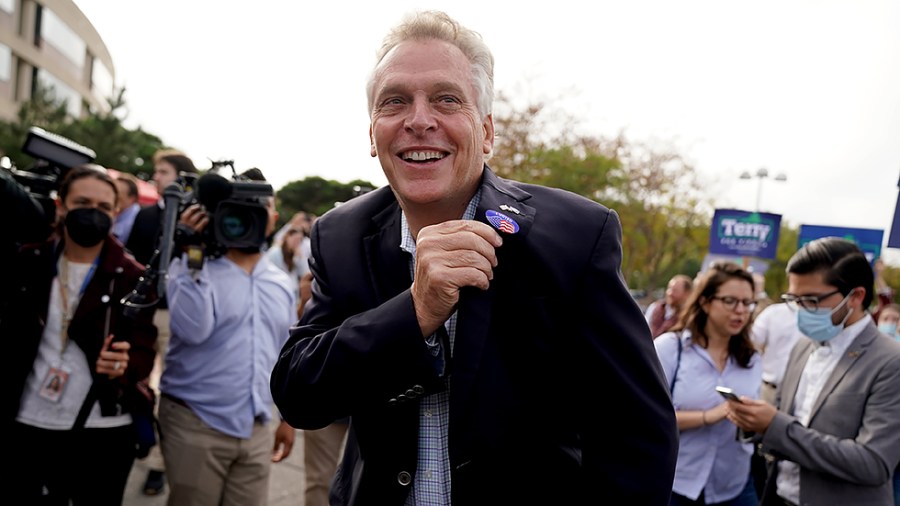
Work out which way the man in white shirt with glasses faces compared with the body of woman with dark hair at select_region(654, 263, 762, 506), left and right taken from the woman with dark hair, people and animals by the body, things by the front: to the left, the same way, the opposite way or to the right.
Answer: to the right

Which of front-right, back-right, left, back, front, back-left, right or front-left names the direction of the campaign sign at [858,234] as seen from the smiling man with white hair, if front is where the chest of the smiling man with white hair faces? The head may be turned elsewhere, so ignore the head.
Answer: back

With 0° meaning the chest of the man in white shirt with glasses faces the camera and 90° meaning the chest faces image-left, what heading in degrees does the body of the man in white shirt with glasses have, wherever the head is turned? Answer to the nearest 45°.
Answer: approximately 45°

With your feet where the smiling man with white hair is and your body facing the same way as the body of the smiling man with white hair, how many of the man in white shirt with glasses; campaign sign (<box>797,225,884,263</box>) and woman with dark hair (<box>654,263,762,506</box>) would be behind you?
3

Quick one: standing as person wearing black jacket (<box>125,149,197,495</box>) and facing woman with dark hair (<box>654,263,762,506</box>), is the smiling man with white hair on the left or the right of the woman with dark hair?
right

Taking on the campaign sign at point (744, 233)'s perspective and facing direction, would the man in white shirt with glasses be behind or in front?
in front

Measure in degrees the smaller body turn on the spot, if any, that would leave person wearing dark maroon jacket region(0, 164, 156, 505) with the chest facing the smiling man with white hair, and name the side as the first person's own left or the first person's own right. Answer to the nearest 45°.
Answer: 0° — they already face them

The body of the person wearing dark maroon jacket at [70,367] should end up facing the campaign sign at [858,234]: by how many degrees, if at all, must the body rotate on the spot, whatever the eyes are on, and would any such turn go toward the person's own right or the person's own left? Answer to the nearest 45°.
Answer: approximately 90° to the person's own left
